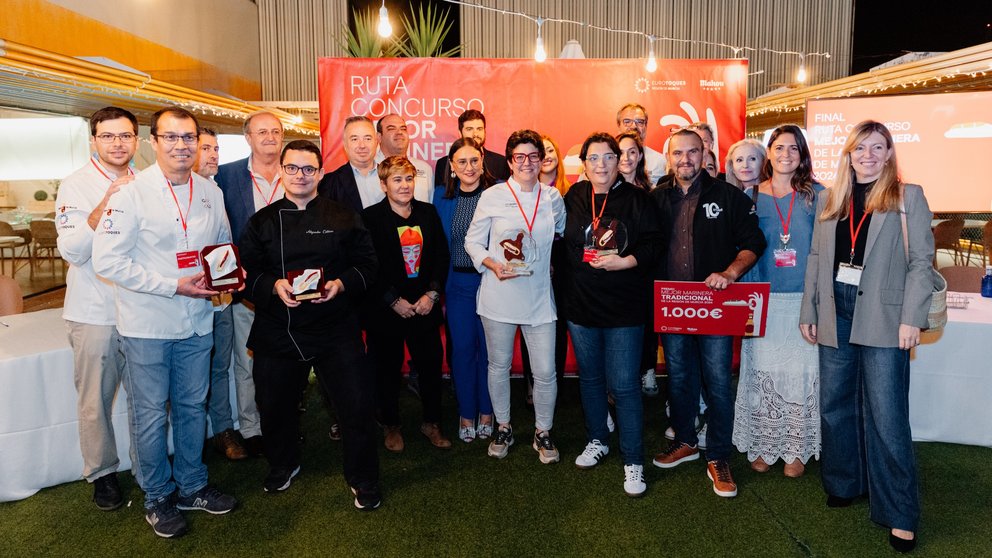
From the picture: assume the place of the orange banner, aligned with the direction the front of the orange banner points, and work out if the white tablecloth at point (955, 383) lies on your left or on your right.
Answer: on your left

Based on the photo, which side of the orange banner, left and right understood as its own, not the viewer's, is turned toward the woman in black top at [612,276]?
front

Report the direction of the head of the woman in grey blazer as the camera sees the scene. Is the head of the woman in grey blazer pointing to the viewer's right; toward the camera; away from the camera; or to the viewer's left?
toward the camera

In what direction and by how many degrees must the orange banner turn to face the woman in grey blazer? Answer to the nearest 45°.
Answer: approximately 45° to its left

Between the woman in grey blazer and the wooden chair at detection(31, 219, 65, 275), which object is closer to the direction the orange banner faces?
the woman in grey blazer

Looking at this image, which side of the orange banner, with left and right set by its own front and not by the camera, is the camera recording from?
front

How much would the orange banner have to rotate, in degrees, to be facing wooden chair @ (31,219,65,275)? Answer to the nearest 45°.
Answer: approximately 135° to its right

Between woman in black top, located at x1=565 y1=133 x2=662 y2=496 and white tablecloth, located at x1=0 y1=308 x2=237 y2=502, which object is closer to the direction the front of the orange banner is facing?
the woman in black top

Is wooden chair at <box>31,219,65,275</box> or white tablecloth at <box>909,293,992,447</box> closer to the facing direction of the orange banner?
the white tablecloth

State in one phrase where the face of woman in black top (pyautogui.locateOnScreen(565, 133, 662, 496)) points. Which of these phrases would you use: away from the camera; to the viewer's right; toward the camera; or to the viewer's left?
toward the camera

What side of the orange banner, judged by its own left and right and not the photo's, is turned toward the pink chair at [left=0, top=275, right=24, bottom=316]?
right

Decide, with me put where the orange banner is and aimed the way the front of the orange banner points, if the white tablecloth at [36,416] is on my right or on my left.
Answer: on my right

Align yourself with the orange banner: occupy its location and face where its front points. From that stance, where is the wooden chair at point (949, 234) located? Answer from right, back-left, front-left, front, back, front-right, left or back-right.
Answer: back-left

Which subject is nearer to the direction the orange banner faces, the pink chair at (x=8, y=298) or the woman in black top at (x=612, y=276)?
the woman in black top

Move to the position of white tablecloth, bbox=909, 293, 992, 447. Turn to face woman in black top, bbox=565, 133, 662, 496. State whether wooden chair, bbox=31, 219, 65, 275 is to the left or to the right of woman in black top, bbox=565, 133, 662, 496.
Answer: right
